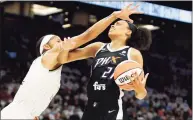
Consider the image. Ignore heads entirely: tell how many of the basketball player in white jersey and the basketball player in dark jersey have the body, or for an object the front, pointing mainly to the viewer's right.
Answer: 1

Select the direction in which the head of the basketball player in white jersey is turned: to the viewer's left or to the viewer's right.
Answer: to the viewer's right

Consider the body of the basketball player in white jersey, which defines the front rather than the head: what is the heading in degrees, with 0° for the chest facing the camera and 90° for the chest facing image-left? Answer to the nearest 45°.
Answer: approximately 270°

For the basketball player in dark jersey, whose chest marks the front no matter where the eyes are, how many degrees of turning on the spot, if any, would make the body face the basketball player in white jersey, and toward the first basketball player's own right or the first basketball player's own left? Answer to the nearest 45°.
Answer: approximately 45° to the first basketball player's own right

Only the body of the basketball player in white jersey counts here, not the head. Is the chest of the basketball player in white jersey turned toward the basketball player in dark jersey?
yes

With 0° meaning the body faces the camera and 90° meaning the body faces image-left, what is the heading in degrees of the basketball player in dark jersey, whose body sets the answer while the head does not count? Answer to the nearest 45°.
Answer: approximately 45°
